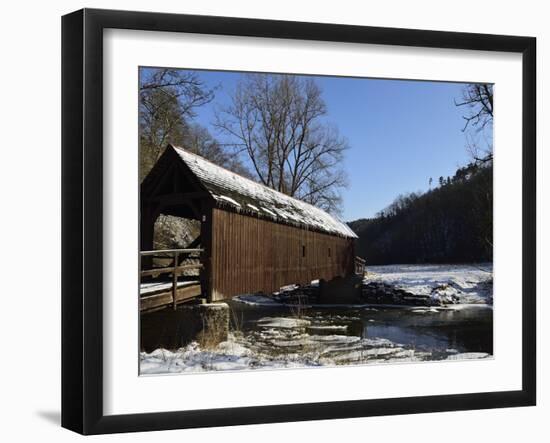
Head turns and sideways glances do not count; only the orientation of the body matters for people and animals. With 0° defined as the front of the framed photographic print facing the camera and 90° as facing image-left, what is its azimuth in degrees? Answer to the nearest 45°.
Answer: approximately 315°
